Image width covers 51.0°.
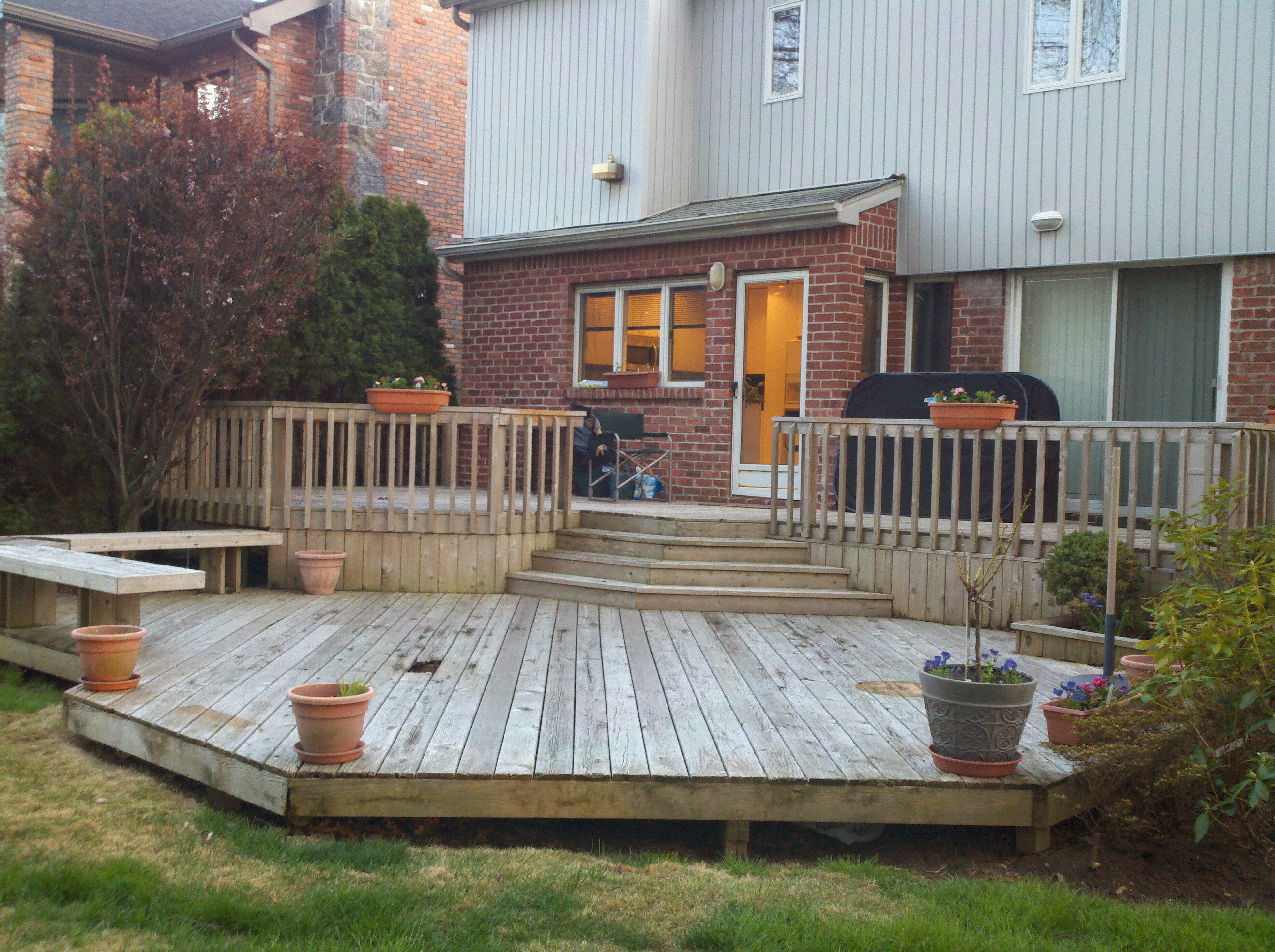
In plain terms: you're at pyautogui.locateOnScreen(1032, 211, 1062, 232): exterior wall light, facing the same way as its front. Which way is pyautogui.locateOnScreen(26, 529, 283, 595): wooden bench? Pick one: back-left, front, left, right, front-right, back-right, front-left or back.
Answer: front-right

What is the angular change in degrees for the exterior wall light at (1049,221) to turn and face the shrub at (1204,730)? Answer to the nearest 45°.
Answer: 0° — it already faces it

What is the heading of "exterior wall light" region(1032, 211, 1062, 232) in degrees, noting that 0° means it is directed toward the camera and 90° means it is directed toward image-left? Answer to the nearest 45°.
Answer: approximately 0°

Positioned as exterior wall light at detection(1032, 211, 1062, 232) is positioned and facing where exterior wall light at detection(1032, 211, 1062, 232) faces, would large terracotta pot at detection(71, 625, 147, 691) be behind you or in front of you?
in front

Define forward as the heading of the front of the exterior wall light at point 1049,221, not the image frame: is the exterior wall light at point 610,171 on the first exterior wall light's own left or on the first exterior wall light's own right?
on the first exterior wall light's own right

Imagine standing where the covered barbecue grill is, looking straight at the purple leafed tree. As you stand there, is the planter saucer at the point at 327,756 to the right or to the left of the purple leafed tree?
left

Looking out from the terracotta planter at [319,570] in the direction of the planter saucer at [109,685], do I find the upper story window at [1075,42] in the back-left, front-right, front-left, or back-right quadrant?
back-left

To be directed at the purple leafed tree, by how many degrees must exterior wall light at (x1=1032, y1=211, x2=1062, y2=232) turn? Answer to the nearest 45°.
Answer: approximately 45° to its right

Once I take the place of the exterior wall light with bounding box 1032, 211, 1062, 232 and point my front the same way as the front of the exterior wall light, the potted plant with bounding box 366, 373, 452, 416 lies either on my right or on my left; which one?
on my right

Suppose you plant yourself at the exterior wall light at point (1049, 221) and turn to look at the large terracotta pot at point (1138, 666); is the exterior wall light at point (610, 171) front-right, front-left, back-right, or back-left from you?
back-right

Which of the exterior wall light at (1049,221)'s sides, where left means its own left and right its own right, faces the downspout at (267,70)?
right

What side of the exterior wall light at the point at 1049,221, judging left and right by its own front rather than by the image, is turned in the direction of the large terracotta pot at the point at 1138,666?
front
